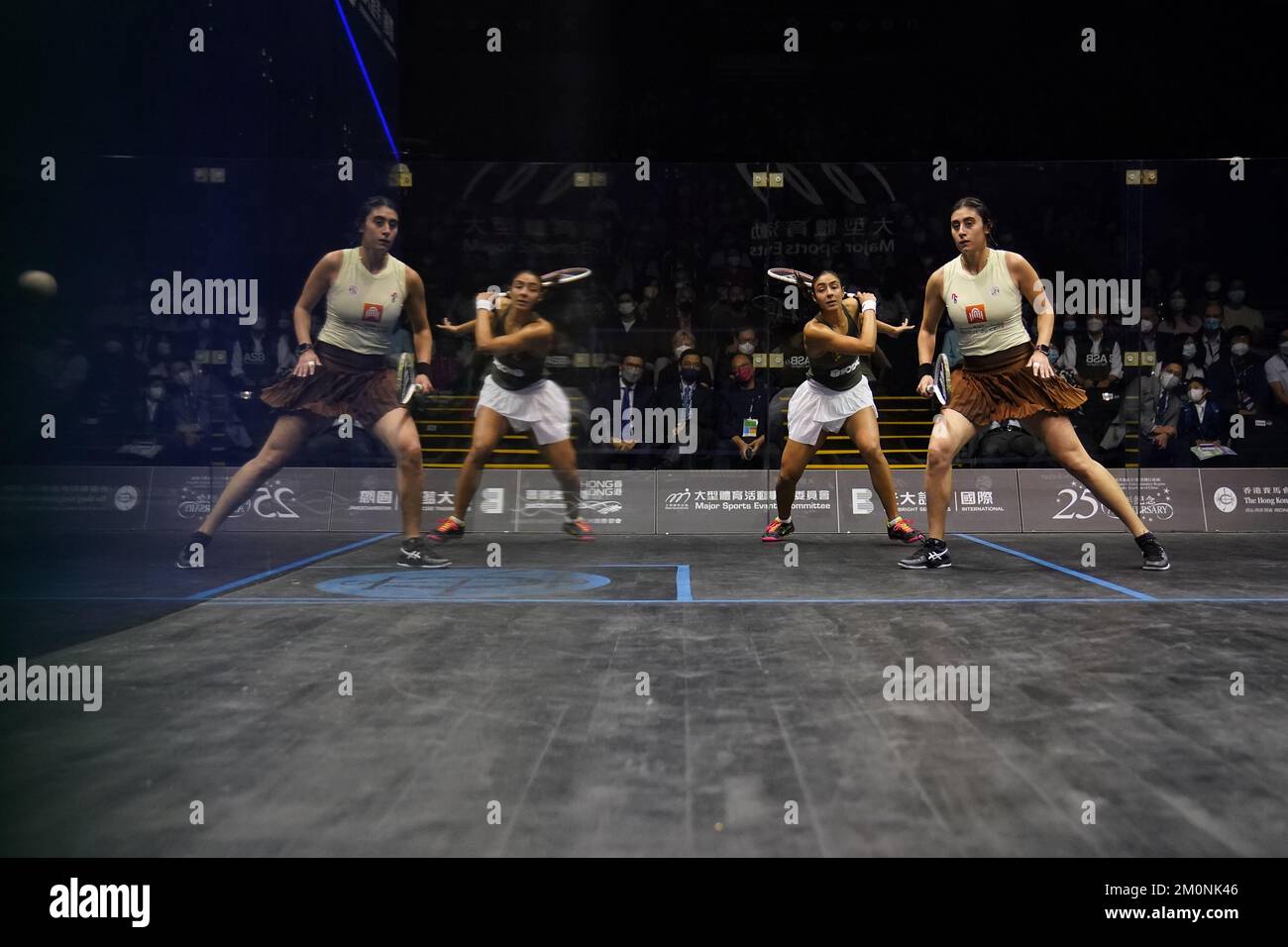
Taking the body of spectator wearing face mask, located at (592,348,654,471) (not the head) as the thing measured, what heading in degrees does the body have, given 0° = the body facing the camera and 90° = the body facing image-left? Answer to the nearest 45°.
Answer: approximately 0°

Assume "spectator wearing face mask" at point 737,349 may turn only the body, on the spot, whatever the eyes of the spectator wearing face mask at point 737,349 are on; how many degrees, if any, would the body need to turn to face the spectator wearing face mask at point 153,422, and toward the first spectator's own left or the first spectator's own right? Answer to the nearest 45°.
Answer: approximately 90° to the first spectator's own right

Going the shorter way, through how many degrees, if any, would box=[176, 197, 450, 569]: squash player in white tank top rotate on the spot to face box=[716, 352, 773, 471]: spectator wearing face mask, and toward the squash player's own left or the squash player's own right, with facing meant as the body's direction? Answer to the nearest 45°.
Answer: approximately 135° to the squash player's own left

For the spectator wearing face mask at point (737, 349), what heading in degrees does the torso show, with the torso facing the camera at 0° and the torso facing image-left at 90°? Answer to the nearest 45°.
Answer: approximately 0°

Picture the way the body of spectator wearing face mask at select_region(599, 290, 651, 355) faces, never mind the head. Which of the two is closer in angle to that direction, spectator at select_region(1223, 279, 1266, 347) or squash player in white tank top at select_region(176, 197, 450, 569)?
the squash player in white tank top
